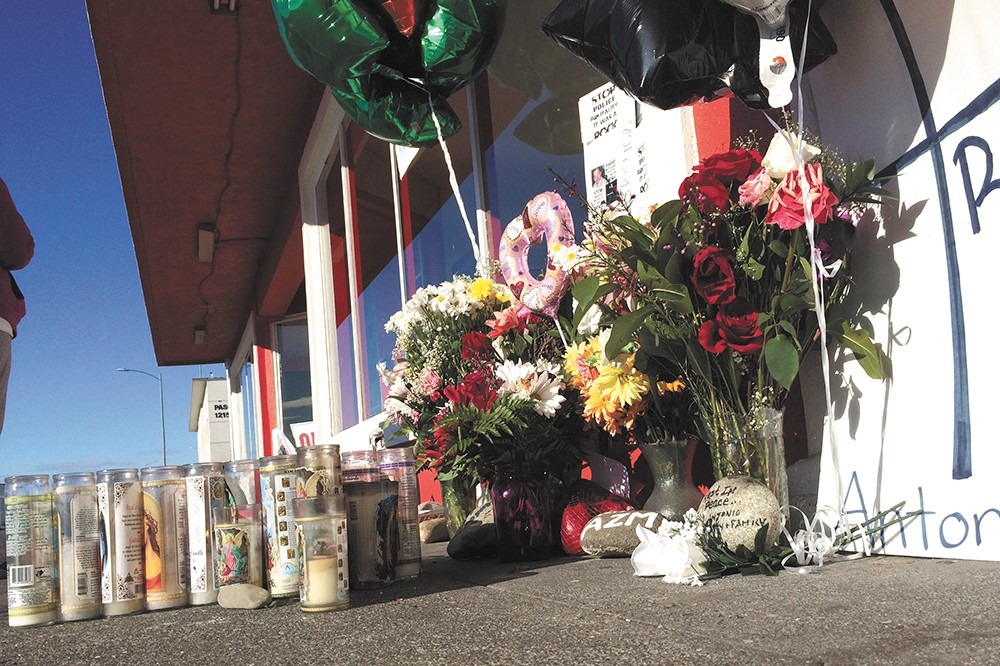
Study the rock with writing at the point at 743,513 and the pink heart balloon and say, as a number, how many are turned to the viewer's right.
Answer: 0

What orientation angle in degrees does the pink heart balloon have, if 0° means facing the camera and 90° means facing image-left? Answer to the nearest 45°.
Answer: approximately 45°

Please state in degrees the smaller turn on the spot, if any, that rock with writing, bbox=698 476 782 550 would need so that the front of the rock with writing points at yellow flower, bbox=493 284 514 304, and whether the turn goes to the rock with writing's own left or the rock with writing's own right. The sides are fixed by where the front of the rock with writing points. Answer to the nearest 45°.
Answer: approximately 135° to the rock with writing's own right

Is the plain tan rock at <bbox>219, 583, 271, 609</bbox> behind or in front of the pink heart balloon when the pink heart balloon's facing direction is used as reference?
in front
